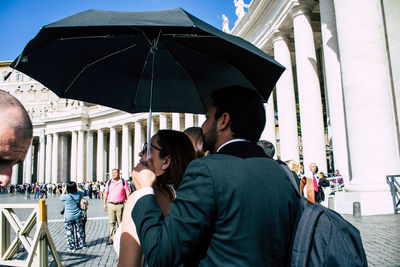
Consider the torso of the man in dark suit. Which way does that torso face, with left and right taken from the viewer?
facing away from the viewer and to the left of the viewer

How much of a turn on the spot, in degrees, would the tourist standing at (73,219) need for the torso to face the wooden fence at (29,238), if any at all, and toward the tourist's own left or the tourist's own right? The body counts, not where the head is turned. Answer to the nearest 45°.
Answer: approximately 180°

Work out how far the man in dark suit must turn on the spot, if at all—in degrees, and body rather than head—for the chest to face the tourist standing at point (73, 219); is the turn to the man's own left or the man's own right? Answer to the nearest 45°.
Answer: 0° — they already face them

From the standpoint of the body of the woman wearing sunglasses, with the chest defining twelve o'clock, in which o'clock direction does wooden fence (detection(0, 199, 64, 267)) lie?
The wooden fence is roughly at 2 o'clock from the woman wearing sunglasses.

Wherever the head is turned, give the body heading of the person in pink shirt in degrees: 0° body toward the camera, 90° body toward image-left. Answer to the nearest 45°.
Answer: approximately 0°

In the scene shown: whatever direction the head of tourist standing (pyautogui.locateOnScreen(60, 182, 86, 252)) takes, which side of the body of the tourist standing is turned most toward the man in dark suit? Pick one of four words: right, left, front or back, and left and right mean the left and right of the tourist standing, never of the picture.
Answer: back

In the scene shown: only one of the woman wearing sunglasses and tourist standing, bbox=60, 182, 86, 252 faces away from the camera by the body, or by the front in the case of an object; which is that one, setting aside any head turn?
the tourist standing

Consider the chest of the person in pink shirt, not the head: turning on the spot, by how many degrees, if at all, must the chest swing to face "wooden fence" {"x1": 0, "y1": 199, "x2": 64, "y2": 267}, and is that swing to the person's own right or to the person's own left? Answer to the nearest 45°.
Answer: approximately 45° to the person's own right

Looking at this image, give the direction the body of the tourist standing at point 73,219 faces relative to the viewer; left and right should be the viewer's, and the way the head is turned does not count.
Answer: facing away from the viewer

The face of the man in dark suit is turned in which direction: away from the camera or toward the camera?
away from the camera

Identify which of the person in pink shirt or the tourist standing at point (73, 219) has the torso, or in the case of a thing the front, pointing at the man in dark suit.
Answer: the person in pink shirt
